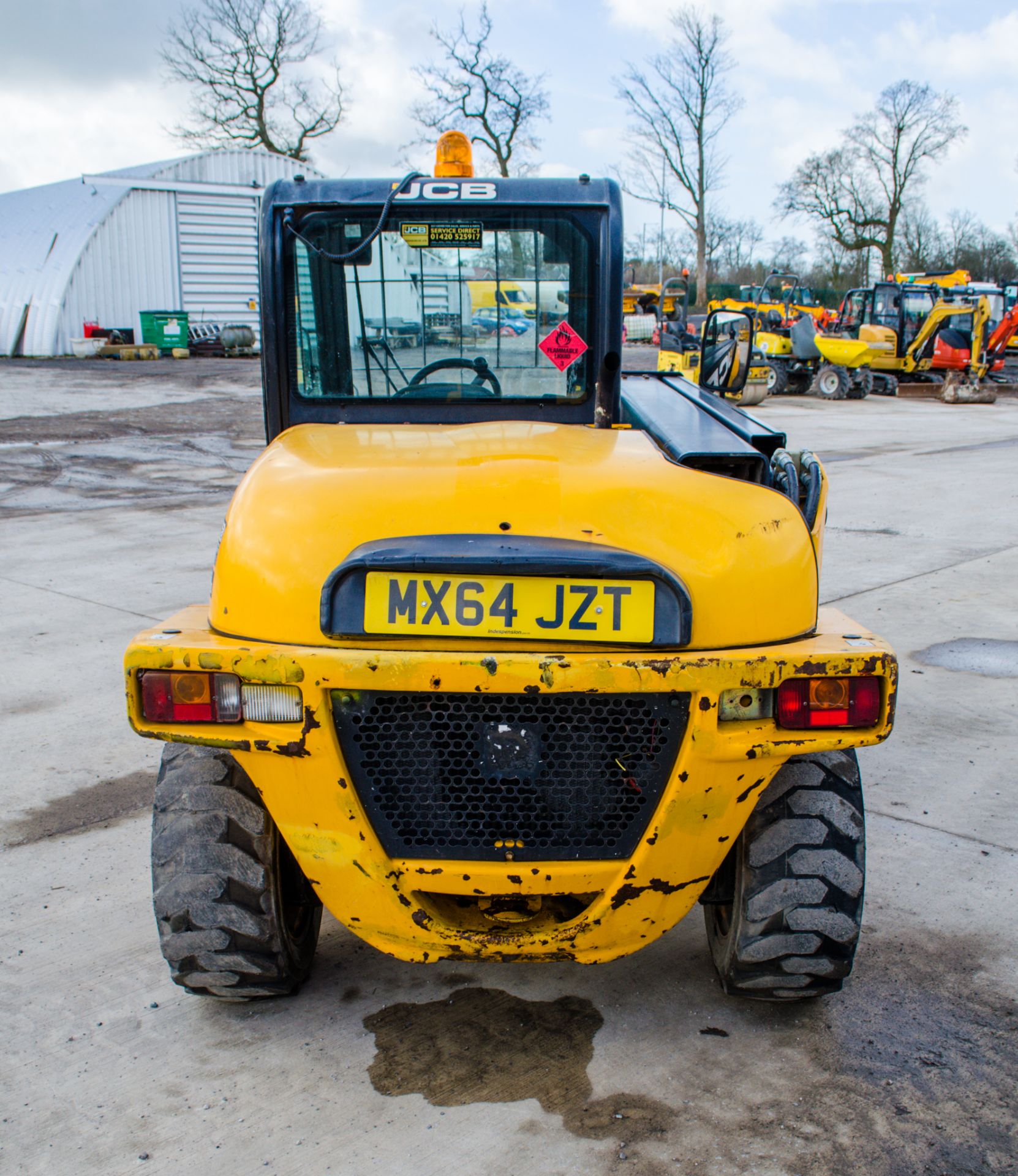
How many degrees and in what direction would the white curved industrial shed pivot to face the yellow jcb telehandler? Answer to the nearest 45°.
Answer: approximately 45° to its right

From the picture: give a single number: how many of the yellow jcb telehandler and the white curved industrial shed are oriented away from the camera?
1

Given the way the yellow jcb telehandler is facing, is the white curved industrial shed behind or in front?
in front

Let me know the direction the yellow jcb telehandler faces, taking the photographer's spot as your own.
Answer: facing away from the viewer

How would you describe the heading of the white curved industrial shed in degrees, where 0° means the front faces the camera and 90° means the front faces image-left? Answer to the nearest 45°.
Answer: approximately 315°

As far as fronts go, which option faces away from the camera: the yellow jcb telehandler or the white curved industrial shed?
the yellow jcb telehandler
